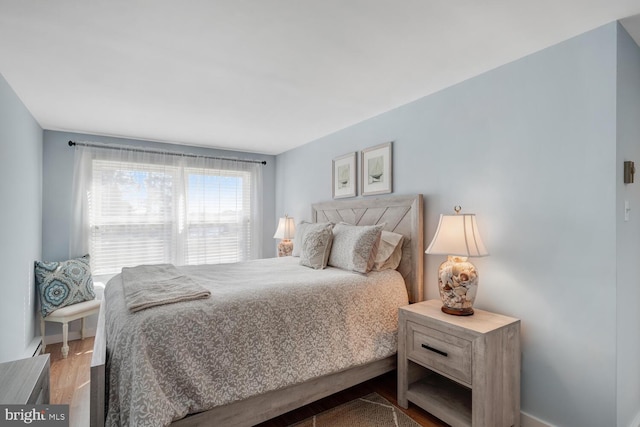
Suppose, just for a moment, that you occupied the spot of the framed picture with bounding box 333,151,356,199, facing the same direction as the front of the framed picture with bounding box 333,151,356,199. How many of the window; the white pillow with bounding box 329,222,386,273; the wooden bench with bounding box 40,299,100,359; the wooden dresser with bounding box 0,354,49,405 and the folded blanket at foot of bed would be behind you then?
0

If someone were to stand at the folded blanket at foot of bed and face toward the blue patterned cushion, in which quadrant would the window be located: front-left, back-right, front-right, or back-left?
front-right

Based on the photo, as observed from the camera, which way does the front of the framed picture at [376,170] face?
facing the viewer and to the left of the viewer

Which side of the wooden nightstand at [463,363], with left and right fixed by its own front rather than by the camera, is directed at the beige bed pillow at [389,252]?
right

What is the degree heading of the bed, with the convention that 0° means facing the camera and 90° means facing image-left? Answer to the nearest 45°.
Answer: approximately 45°

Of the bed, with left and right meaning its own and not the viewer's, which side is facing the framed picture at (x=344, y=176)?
back

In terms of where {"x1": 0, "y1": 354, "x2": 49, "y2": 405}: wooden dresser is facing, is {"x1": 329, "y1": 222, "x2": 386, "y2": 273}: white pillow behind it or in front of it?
in front

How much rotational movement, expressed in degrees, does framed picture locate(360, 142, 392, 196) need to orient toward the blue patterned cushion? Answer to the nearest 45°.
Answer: approximately 45° to its right

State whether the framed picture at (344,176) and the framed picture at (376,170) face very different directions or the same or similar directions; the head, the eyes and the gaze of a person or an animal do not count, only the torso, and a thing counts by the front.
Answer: same or similar directions

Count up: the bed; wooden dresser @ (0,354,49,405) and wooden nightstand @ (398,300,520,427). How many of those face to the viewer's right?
1

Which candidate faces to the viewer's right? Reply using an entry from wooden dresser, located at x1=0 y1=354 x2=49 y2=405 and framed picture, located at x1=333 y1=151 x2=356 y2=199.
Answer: the wooden dresser

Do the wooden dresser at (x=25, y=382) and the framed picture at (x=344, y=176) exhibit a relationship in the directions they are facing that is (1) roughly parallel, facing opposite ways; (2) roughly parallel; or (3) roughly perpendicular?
roughly parallel, facing opposite ways

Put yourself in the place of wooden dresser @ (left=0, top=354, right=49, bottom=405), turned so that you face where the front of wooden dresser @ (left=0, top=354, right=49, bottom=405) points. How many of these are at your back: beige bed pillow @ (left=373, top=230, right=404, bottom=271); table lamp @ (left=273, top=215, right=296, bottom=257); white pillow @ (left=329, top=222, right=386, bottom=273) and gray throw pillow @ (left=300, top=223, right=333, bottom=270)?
0

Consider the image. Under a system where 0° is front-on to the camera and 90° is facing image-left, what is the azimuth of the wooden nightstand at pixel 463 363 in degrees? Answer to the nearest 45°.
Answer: approximately 45°

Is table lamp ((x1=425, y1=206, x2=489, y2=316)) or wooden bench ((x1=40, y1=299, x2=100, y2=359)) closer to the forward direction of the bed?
the wooden bench

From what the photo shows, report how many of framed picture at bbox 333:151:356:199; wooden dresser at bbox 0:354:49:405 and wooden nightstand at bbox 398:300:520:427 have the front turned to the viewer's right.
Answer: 1

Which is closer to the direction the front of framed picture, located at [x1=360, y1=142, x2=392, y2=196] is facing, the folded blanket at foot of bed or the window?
the folded blanket at foot of bed

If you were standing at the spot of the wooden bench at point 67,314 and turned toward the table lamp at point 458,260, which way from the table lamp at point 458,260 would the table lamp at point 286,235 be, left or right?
left

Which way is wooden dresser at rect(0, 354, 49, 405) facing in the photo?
to the viewer's right

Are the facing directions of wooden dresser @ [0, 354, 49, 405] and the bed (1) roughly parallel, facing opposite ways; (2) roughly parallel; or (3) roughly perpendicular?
roughly parallel, facing opposite ways

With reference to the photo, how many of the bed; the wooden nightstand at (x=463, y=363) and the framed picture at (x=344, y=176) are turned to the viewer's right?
0
